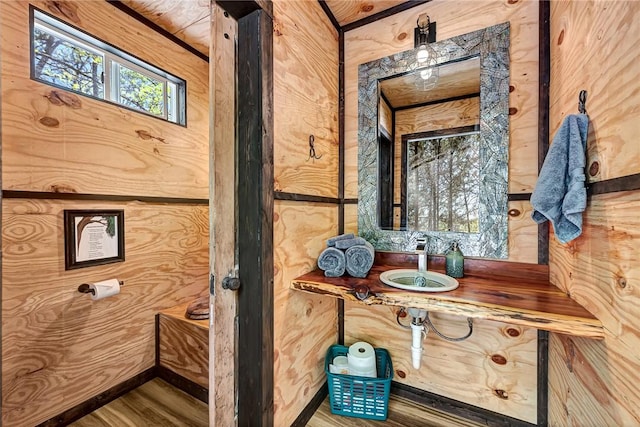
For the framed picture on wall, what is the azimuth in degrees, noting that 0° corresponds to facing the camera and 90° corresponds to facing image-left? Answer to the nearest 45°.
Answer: approximately 315°

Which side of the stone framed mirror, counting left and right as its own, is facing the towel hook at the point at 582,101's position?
left

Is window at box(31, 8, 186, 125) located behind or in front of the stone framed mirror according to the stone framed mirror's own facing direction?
in front

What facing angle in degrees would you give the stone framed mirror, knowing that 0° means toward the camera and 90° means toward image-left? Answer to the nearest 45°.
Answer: approximately 45°

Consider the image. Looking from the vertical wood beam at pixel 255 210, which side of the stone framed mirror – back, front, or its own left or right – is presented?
front

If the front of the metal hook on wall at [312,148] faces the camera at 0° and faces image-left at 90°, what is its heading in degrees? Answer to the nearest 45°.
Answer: approximately 315°
